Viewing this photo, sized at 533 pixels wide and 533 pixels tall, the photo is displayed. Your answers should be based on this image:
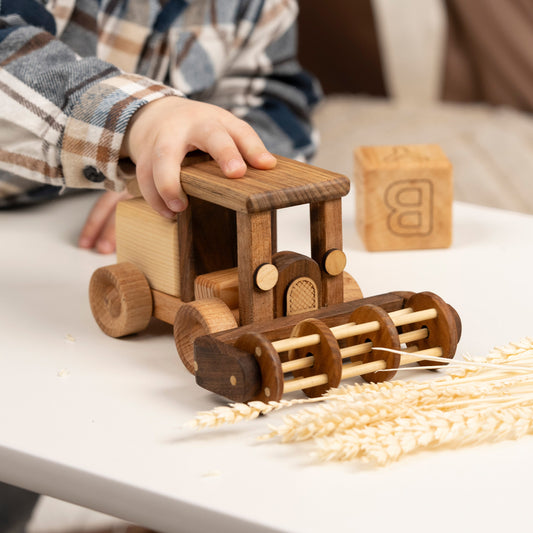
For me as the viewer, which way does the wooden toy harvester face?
facing the viewer and to the right of the viewer

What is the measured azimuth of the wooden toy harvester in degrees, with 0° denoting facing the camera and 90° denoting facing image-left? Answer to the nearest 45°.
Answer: approximately 315°
